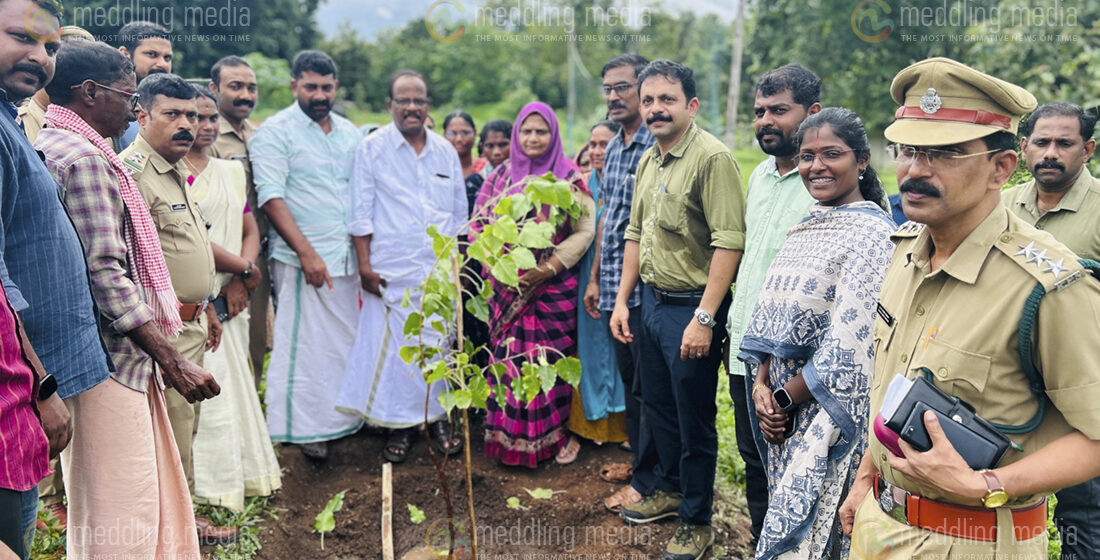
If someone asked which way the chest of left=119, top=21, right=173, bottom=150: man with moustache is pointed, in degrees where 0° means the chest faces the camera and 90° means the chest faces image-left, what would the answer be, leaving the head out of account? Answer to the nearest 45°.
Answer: approximately 315°

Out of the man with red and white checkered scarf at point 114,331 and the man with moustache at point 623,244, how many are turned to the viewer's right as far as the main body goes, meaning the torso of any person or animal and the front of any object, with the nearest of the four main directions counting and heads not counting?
1

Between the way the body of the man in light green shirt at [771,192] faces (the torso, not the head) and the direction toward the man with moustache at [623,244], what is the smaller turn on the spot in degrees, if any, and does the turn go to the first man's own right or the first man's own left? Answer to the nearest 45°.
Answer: approximately 90° to the first man's own right

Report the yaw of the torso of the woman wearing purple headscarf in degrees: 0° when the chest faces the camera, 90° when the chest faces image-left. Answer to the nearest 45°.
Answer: approximately 0°

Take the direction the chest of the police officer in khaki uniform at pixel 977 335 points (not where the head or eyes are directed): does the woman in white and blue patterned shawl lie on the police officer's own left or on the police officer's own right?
on the police officer's own right

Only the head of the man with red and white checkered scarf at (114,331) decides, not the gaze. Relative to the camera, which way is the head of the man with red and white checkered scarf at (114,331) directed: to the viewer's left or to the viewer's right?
to the viewer's right

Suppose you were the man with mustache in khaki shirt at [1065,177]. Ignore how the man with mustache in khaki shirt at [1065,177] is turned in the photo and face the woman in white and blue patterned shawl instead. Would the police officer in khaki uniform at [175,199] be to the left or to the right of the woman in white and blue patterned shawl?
right
